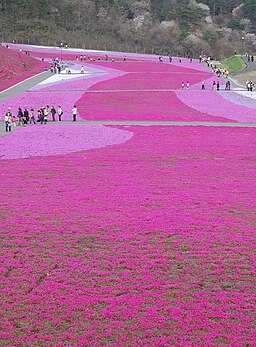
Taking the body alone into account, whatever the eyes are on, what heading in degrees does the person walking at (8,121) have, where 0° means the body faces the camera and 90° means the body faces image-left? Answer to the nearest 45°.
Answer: approximately 0°
